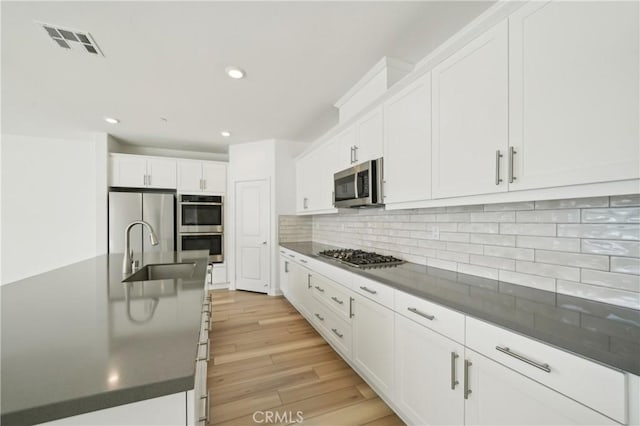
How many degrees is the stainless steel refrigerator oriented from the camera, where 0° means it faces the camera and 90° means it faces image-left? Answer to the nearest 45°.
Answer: approximately 0°

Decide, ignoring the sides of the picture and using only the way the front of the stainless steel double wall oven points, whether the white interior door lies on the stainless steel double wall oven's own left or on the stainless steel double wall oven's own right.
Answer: on the stainless steel double wall oven's own left

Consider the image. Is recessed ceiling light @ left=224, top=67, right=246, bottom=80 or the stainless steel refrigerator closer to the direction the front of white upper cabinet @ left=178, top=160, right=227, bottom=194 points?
the recessed ceiling light

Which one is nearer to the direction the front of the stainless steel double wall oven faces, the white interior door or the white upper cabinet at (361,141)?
the white upper cabinet

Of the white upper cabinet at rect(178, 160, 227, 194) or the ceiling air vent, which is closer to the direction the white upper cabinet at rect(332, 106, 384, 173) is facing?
the ceiling air vent

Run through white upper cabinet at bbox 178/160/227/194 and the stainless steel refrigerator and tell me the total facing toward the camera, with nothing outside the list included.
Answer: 2

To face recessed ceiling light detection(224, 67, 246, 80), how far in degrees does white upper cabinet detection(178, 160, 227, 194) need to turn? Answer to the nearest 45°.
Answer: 0° — it already faces it

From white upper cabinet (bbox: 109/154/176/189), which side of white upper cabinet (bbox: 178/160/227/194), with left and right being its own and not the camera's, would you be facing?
right

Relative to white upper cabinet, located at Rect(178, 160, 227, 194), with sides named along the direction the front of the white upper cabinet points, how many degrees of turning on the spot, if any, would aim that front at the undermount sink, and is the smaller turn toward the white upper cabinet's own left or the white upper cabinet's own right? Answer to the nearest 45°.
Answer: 0° — it already faces it

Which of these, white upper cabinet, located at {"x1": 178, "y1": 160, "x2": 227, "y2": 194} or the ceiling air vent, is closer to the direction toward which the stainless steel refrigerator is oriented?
the ceiling air vent

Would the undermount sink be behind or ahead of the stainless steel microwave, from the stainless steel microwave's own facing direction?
ahead
